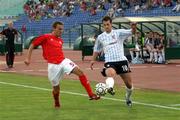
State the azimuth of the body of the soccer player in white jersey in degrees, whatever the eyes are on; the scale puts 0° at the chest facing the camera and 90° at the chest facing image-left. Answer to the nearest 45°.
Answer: approximately 0°

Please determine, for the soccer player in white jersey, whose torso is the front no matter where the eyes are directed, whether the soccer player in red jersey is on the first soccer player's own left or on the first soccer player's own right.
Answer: on the first soccer player's own right

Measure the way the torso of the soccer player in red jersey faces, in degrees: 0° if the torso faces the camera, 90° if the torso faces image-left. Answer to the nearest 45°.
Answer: approximately 315°

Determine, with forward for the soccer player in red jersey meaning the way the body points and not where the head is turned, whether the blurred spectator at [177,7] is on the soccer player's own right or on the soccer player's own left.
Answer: on the soccer player's own left

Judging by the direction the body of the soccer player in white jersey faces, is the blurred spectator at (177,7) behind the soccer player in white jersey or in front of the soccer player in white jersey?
behind

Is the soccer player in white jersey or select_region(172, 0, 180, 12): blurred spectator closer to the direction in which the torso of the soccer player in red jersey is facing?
the soccer player in white jersey

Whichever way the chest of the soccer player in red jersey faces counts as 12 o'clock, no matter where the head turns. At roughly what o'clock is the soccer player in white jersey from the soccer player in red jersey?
The soccer player in white jersey is roughly at 11 o'clock from the soccer player in red jersey.
